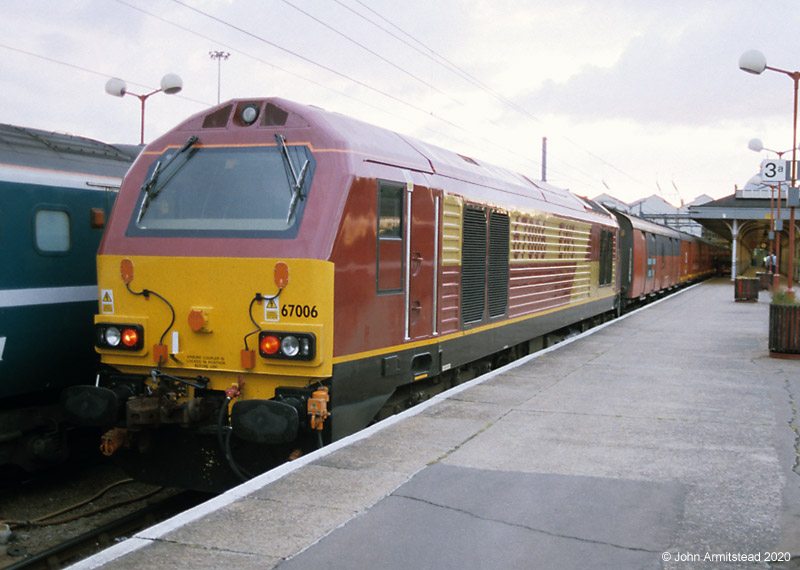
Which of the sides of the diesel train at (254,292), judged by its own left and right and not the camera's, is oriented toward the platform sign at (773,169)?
back

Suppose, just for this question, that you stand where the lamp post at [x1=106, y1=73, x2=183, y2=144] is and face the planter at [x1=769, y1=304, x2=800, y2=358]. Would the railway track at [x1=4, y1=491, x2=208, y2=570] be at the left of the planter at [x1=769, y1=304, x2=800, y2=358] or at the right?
right

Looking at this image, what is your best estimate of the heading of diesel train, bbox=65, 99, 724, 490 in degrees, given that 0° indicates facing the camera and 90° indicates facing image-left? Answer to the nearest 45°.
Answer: approximately 45°

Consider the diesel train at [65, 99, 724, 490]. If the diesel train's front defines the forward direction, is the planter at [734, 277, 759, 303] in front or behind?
behind

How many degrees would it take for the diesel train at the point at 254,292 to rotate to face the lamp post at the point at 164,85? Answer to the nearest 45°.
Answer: approximately 135° to its right
